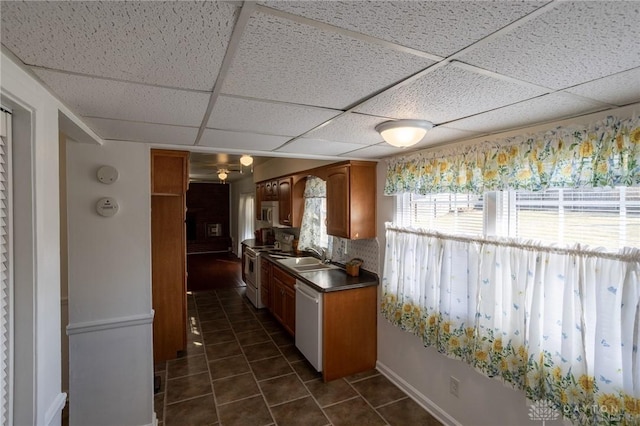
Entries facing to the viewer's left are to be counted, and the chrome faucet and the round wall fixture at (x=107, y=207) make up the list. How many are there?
1

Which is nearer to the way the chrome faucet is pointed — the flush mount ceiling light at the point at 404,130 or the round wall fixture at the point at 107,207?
the round wall fixture

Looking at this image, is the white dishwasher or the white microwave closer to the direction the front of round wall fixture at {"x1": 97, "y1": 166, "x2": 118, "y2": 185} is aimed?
the white dishwasher

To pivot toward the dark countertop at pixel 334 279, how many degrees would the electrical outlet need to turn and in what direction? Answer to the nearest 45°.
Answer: approximately 45° to its right

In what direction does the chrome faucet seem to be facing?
to the viewer's left

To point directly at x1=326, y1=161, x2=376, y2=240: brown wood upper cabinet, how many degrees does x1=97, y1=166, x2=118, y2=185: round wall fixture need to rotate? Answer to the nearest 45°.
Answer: approximately 90° to its left

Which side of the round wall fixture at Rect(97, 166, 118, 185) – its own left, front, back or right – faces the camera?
front

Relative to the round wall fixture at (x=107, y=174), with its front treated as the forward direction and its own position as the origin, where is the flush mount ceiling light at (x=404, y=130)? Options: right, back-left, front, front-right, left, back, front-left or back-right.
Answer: front-left

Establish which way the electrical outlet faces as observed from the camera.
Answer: facing the viewer and to the left of the viewer

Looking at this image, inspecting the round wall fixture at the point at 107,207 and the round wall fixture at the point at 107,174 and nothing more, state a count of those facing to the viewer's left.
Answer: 0

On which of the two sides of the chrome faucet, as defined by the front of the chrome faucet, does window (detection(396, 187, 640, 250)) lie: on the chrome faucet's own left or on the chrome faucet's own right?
on the chrome faucet's own left

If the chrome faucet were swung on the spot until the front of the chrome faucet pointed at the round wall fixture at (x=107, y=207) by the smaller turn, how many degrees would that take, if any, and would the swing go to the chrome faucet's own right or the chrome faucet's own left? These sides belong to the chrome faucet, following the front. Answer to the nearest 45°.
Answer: approximately 45° to the chrome faucet's own left

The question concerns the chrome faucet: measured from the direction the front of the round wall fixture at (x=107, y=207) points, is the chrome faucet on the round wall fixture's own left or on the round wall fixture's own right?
on the round wall fixture's own left
